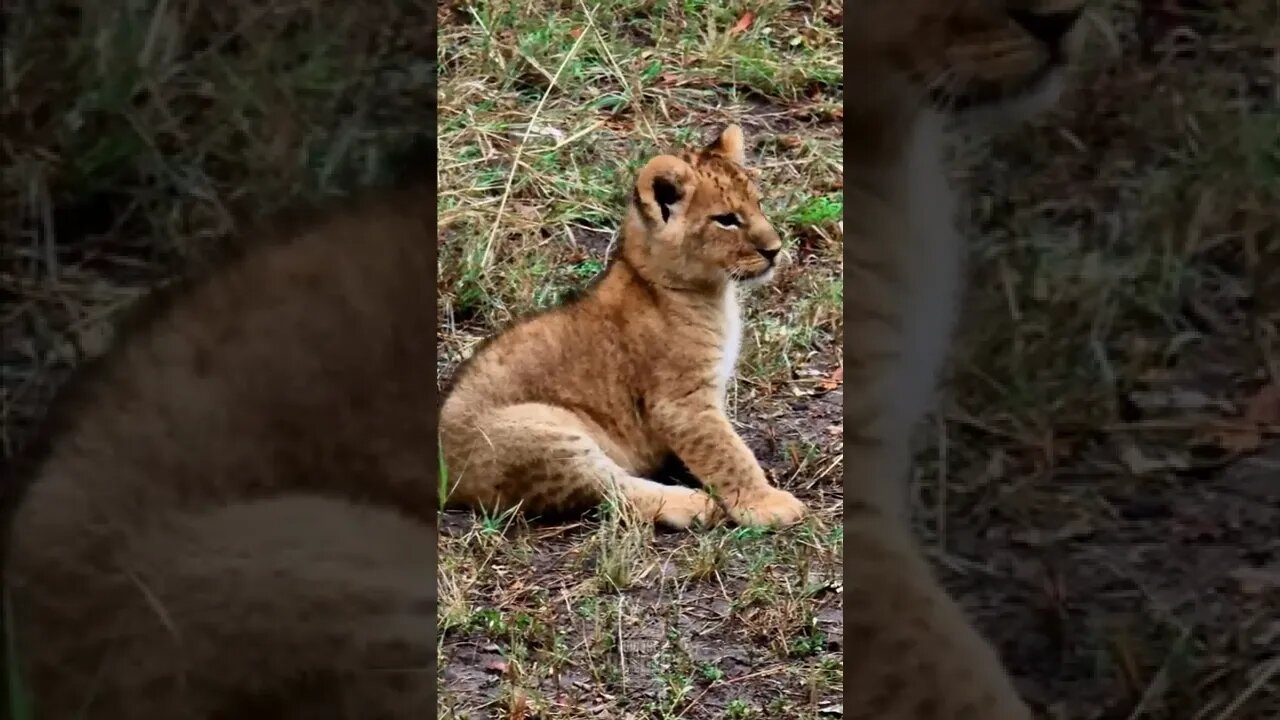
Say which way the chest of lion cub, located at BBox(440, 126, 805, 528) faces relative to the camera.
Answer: to the viewer's right
